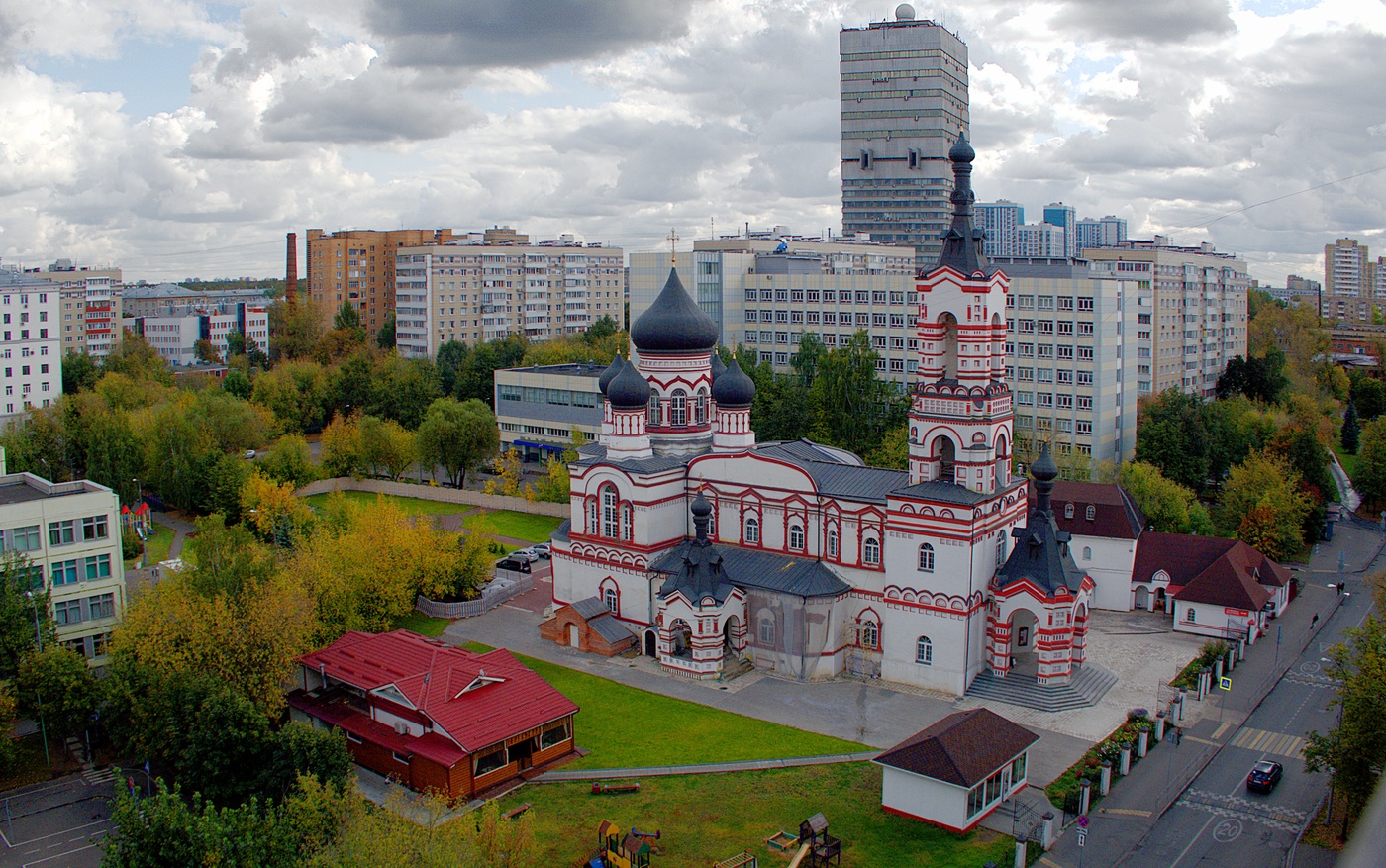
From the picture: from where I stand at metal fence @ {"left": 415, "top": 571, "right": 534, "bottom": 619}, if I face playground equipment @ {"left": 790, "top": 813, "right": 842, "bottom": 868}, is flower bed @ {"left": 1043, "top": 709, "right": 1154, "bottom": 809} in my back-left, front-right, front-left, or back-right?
front-left

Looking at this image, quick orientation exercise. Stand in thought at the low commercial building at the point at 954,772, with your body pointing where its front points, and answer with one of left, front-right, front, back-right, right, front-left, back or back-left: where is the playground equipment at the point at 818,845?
right

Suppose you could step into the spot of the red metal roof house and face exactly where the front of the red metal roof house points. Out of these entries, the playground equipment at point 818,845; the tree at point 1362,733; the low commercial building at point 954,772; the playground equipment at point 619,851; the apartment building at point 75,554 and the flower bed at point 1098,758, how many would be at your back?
1

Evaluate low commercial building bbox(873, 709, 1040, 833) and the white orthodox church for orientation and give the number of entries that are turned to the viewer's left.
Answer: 0

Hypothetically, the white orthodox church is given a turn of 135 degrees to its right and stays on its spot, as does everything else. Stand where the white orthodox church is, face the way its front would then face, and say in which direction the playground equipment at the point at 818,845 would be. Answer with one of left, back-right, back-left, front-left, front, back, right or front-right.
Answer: left

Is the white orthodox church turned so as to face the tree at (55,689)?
no

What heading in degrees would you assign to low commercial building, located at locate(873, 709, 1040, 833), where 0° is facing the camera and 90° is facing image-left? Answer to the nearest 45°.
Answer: approximately 315°

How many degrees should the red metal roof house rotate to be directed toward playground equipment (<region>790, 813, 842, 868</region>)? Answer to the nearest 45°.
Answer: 0° — it already faces it

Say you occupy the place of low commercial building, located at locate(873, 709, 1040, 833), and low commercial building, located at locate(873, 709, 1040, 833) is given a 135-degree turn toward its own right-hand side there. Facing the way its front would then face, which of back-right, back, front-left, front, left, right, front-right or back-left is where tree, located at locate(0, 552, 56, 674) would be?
front

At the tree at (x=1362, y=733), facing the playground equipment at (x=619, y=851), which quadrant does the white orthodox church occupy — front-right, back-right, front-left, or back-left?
front-right

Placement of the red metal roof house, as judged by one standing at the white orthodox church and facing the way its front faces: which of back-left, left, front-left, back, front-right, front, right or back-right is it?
right

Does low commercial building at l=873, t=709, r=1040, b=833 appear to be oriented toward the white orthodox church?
no

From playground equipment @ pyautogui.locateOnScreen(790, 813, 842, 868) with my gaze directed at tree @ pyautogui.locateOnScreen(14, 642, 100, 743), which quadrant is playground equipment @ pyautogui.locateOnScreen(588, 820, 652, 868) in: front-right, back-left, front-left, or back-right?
front-left

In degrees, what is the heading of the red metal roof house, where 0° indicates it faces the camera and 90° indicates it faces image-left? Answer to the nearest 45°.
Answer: approximately 315°

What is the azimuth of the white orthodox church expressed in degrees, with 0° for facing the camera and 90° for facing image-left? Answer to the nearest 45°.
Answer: approximately 315°

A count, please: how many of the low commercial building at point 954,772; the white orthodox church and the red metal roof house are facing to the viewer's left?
0
